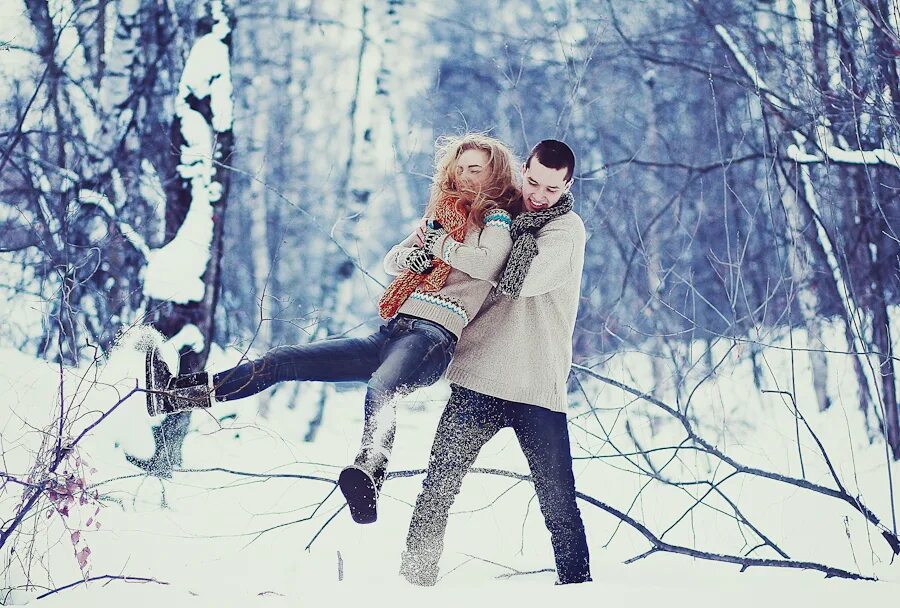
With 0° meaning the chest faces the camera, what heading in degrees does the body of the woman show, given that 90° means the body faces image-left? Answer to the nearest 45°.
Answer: approximately 45°

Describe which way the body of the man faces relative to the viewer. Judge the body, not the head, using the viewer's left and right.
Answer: facing the viewer and to the left of the viewer

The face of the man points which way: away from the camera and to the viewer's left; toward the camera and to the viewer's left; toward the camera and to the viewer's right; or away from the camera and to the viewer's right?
toward the camera and to the viewer's left
